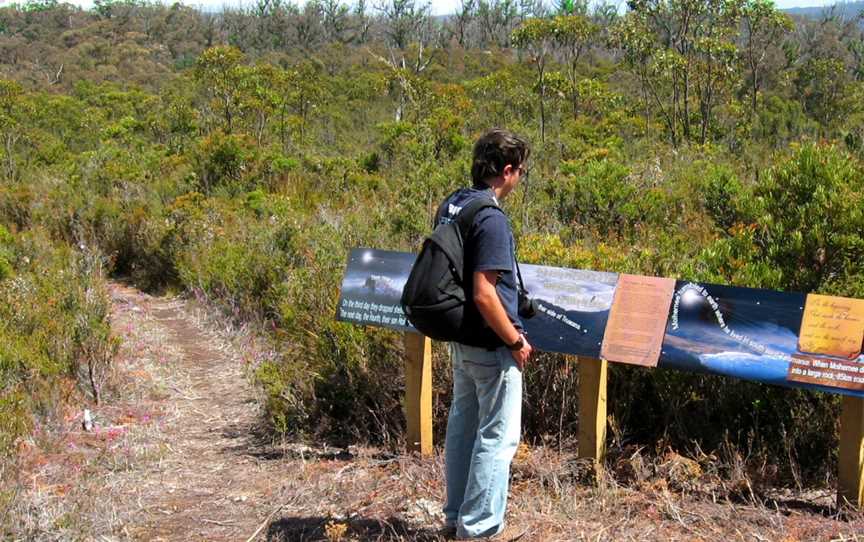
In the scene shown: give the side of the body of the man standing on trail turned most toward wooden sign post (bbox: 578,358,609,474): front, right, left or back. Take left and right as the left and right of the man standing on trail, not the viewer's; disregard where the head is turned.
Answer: front

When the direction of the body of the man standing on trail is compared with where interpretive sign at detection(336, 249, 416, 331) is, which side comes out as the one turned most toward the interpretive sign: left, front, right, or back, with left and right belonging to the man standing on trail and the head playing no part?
left

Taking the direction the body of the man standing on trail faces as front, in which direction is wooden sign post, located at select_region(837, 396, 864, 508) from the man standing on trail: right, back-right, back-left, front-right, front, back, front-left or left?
front-right

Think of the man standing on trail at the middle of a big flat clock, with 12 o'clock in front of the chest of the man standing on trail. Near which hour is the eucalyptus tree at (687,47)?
The eucalyptus tree is roughly at 11 o'clock from the man standing on trail.

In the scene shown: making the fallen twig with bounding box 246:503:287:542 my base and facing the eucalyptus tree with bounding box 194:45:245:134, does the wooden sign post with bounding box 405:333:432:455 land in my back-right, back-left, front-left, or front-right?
front-right

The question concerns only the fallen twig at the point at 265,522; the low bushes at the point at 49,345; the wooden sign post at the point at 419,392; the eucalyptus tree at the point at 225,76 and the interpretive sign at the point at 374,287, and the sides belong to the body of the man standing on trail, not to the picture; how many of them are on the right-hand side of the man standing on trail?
0

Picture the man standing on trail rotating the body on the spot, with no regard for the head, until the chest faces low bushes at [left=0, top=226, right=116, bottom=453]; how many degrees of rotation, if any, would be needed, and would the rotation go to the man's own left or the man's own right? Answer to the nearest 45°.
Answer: approximately 90° to the man's own left

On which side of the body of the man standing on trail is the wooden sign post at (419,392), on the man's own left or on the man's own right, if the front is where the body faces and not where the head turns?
on the man's own left

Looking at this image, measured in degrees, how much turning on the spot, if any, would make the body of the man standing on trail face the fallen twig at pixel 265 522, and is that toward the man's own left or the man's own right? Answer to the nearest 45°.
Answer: approximately 90° to the man's own left

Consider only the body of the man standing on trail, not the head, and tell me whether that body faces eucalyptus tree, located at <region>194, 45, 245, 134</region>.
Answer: no

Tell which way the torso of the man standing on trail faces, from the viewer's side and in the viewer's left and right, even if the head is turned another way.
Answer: facing away from the viewer and to the right of the viewer

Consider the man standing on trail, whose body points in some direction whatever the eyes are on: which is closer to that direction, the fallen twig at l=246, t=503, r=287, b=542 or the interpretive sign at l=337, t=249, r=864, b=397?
the interpretive sign

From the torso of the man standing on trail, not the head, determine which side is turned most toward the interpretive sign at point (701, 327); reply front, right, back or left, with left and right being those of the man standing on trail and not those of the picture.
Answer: front

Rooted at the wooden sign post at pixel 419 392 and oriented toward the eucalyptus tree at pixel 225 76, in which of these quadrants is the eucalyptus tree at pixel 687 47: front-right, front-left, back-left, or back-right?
front-right

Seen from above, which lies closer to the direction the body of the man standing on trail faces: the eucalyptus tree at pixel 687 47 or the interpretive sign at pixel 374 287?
the eucalyptus tree
